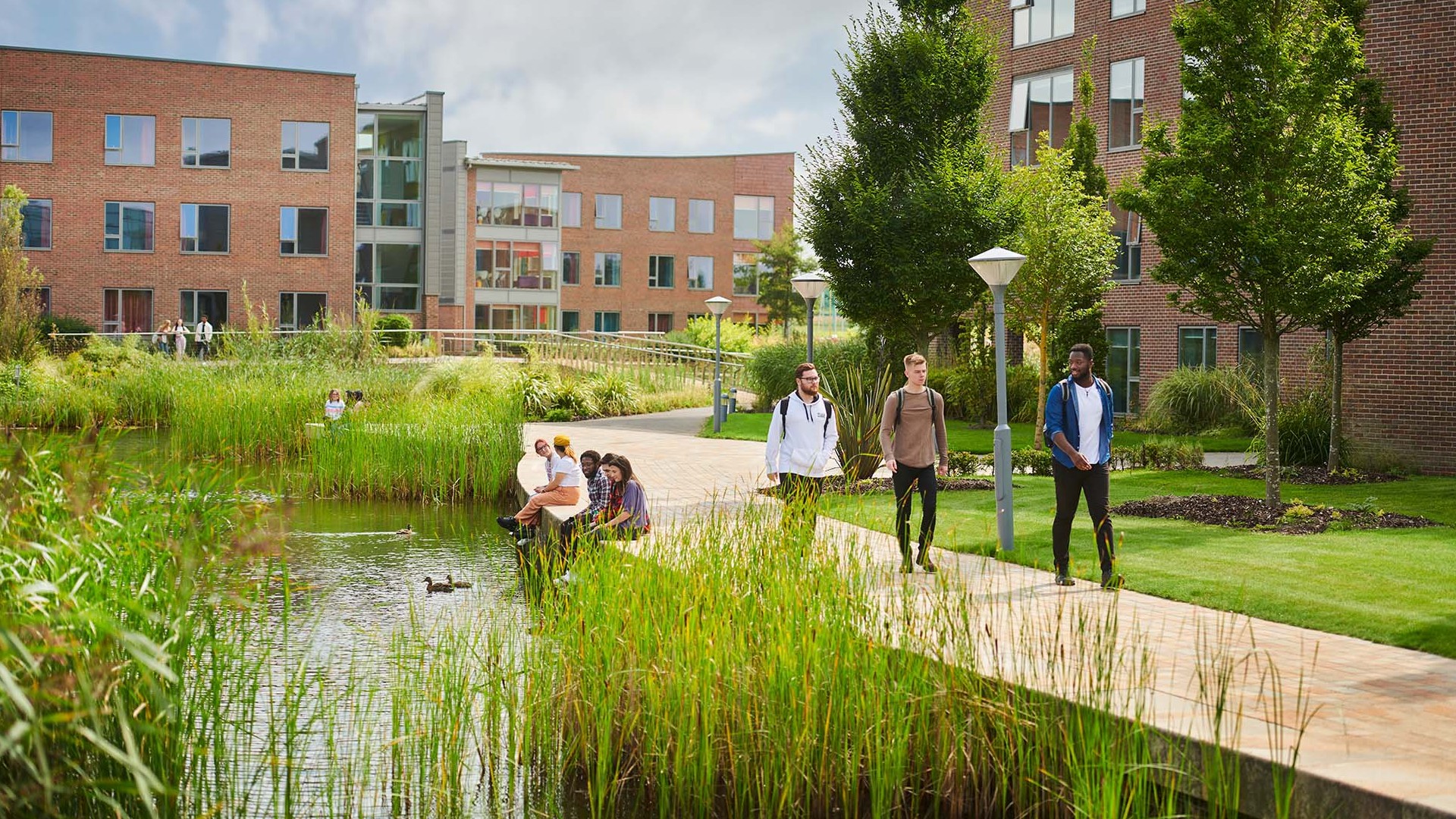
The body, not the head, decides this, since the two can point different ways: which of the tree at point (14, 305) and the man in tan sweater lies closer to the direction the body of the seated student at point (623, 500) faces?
the tree

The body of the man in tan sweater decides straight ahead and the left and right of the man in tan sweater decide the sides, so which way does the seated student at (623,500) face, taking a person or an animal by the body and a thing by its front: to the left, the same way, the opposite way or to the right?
to the right

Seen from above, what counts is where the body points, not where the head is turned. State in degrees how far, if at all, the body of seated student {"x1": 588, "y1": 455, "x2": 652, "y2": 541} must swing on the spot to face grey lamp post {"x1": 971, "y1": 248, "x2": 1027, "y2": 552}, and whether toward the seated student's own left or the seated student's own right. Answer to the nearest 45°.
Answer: approximately 180°

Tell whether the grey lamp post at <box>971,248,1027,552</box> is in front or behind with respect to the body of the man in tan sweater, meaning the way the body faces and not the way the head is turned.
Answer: behind

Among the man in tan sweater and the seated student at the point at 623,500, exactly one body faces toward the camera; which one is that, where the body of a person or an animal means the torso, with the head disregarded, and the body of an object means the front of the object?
the man in tan sweater

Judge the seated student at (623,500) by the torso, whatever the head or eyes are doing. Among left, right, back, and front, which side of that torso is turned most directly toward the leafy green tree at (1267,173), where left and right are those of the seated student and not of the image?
back

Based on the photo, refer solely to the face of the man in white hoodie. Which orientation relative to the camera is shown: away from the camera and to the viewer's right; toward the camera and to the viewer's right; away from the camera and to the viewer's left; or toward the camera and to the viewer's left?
toward the camera and to the viewer's right

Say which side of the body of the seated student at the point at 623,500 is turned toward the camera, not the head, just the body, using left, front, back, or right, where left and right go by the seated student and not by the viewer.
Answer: left

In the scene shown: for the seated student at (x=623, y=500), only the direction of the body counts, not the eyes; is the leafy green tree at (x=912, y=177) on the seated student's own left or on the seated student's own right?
on the seated student's own right

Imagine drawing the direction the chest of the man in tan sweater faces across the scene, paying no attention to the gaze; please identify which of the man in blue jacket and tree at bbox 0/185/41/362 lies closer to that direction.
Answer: the man in blue jacket

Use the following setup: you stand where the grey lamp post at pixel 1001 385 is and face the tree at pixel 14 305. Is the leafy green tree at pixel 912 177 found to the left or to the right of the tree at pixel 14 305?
right

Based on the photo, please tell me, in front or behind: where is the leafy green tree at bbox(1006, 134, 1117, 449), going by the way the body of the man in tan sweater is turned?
behind

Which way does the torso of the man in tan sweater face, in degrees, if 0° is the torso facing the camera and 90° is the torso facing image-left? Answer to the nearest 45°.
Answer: approximately 0°
